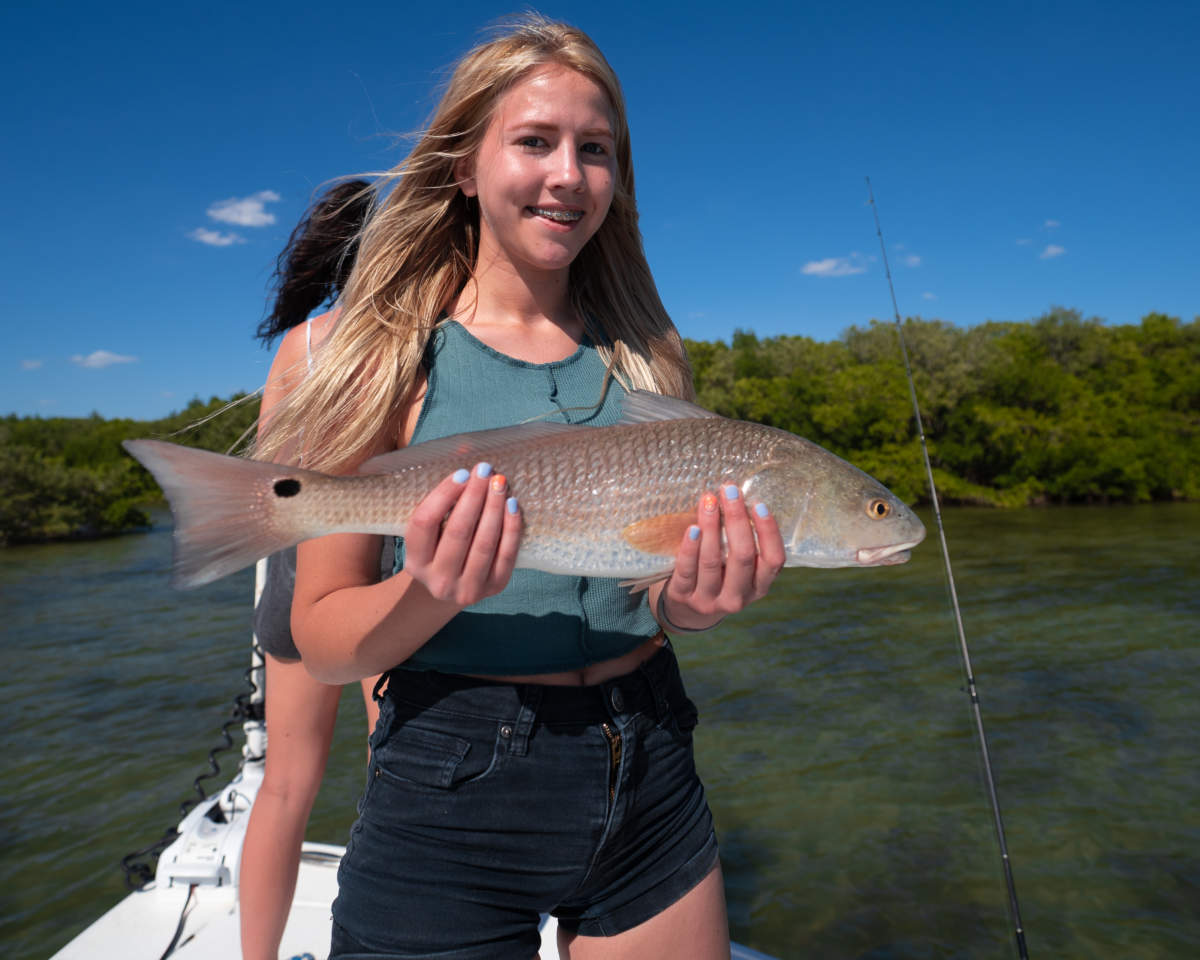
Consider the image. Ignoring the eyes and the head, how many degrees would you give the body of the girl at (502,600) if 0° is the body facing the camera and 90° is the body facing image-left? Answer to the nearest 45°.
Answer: approximately 315°

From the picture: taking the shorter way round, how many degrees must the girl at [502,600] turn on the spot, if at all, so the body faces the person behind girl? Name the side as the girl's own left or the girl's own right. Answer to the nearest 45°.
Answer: approximately 180°
